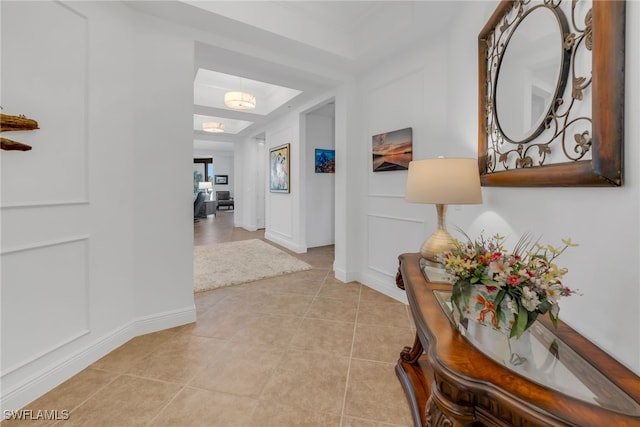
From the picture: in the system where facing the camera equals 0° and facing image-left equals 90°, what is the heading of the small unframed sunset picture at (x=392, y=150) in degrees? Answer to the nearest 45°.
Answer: approximately 45°

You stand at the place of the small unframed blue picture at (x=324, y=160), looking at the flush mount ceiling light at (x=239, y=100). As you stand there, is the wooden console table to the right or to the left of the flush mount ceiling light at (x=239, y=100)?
left

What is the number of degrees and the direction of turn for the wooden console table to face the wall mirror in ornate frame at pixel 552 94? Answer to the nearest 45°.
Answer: approximately 135° to its right

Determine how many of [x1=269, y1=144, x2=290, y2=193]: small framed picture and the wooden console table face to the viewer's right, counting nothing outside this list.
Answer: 0

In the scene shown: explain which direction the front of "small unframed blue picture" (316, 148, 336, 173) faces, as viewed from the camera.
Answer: facing the viewer

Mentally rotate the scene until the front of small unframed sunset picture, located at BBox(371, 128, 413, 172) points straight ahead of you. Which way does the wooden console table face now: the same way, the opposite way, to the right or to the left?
the same way

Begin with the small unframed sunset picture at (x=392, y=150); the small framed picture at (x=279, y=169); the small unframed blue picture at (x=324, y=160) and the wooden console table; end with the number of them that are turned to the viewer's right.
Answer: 0

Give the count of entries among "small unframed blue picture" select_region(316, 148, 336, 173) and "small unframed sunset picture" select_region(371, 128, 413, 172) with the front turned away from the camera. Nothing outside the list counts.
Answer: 0

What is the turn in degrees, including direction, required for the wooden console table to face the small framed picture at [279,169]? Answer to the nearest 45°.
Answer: approximately 90° to its right

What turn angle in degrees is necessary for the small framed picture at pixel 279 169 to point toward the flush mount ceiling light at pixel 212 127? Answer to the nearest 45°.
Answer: approximately 90° to its right
